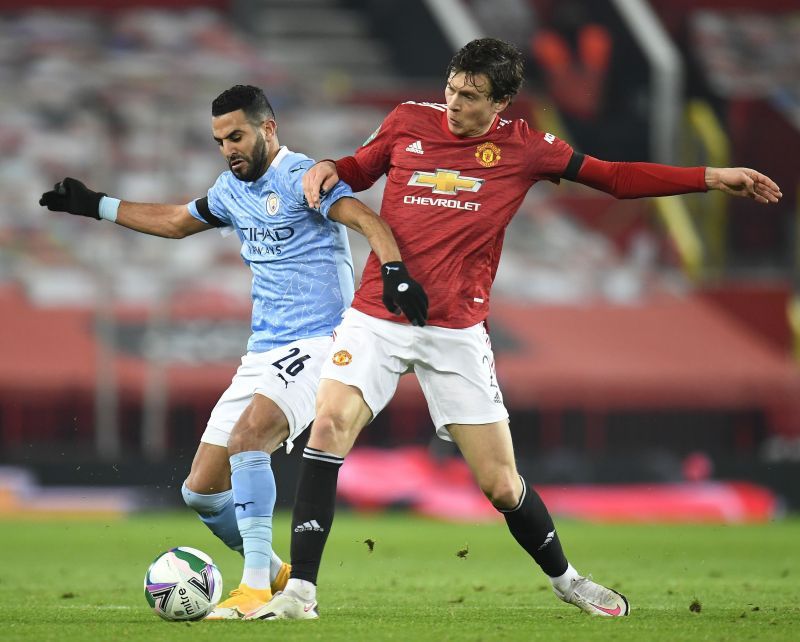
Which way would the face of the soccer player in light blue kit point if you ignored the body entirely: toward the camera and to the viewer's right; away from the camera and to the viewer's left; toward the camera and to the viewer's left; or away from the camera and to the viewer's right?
toward the camera and to the viewer's left

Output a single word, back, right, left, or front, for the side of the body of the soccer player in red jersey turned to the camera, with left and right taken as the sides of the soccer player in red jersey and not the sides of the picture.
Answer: front

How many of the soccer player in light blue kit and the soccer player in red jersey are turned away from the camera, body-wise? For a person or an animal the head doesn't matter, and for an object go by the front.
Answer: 0

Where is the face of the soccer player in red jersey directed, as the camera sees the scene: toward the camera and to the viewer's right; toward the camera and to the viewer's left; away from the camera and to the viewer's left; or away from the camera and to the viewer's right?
toward the camera and to the viewer's left
